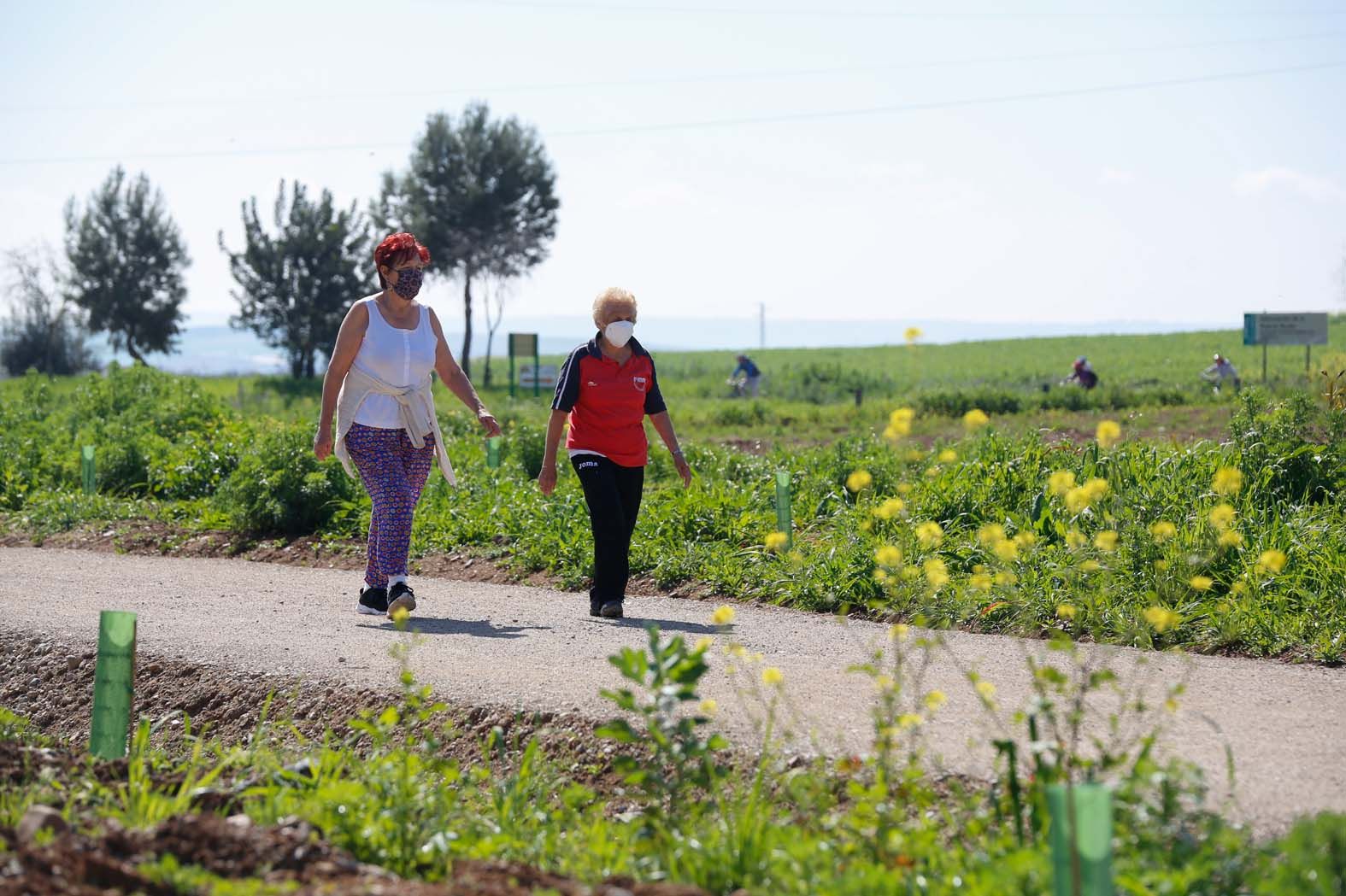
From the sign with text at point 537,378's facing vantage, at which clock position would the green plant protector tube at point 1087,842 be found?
The green plant protector tube is roughly at 12 o'clock from the sign with text.

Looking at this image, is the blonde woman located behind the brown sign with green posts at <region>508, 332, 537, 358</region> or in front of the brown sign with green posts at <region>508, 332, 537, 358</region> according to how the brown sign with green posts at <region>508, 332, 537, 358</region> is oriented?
in front

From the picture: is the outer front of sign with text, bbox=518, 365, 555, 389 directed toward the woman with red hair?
yes

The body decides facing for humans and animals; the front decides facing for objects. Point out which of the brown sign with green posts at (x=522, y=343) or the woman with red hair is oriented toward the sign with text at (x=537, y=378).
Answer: the brown sign with green posts at (x=522, y=343)

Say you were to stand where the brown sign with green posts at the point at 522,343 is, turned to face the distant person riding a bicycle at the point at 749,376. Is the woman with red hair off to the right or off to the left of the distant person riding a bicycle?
right

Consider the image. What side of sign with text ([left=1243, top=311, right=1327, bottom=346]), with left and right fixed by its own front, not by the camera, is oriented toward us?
front

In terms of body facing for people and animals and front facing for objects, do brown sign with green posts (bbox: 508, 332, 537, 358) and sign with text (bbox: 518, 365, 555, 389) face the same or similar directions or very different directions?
same or similar directions

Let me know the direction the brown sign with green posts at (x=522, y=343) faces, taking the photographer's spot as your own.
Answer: facing the viewer

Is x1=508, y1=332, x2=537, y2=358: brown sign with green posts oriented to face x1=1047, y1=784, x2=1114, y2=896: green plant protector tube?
yes

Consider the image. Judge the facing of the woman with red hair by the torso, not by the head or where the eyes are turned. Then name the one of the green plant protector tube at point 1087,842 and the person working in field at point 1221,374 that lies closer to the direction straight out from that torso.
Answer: the green plant protector tube

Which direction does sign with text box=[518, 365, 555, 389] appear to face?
toward the camera

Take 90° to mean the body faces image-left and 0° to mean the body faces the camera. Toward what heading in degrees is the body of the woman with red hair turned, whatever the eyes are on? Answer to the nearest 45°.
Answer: approximately 315°

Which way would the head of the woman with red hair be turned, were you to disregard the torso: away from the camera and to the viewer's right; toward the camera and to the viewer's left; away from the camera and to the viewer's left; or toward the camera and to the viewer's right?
toward the camera and to the viewer's right

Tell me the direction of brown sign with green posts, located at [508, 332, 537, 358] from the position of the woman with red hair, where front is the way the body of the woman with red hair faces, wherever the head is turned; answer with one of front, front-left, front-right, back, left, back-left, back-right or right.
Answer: back-left

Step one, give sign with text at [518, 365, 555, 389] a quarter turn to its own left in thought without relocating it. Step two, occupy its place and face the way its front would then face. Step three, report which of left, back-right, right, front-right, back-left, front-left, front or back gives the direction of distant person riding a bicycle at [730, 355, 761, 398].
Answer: front-right
